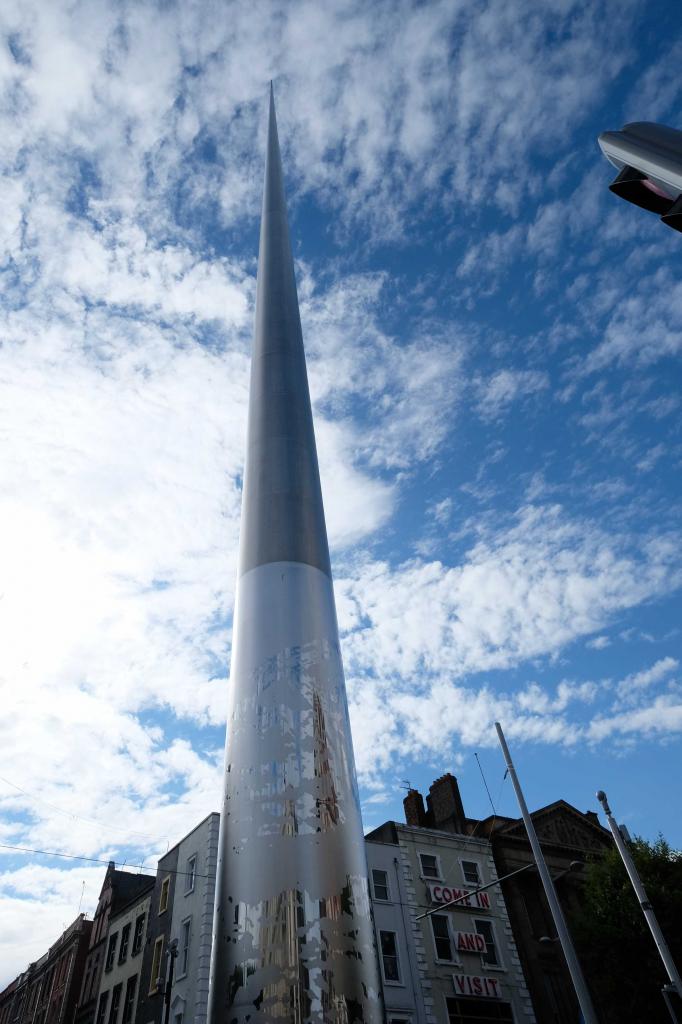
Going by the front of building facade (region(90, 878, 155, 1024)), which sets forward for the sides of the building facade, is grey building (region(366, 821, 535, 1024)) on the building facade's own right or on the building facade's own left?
on the building facade's own left

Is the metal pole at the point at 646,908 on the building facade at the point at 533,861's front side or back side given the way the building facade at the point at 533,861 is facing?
on the front side

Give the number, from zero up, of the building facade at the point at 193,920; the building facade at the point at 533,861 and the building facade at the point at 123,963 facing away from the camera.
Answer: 0

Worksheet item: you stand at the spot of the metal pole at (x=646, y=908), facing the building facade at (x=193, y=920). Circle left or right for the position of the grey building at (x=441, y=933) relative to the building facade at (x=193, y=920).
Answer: right

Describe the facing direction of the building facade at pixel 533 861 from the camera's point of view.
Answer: facing the viewer and to the right of the viewer

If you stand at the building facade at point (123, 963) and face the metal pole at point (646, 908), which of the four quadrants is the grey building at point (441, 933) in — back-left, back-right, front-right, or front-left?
front-left

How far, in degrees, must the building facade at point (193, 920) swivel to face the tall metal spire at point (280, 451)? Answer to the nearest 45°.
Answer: approximately 45° to its left

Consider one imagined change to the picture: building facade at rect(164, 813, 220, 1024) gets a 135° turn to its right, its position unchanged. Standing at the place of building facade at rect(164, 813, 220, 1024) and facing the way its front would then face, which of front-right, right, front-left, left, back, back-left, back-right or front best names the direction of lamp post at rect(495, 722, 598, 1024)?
back-right

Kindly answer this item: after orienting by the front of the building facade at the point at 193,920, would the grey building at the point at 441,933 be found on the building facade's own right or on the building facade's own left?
on the building facade's own left
